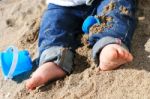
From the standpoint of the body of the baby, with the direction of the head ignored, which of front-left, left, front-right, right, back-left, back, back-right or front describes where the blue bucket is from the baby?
right

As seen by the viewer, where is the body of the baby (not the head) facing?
toward the camera
